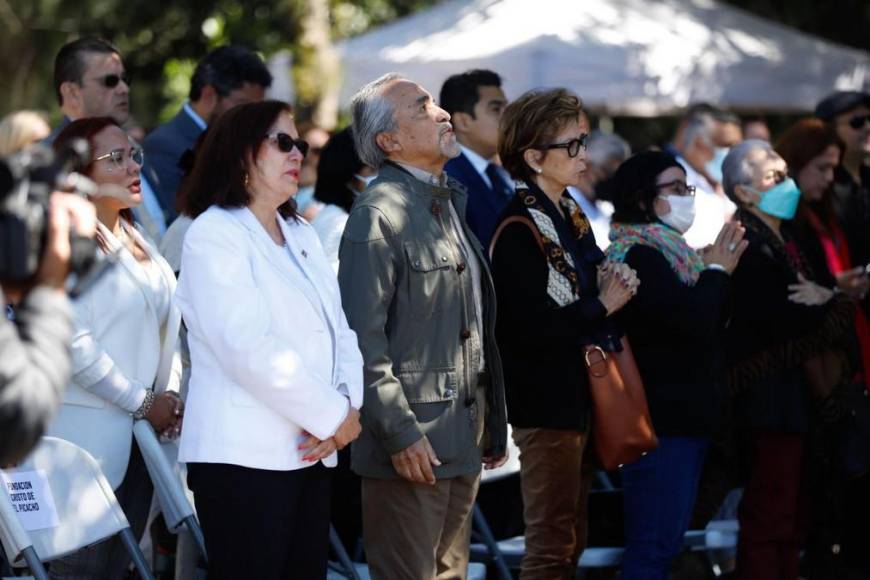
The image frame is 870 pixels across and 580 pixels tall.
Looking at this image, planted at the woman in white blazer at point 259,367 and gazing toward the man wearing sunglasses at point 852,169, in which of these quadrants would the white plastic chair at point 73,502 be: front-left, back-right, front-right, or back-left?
back-left

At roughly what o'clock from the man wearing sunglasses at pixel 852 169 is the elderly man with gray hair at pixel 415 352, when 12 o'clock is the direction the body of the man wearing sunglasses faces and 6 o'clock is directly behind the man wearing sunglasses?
The elderly man with gray hair is roughly at 2 o'clock from the man wearing sunglasses.

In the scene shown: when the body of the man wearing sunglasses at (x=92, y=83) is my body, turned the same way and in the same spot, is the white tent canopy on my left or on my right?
on my left

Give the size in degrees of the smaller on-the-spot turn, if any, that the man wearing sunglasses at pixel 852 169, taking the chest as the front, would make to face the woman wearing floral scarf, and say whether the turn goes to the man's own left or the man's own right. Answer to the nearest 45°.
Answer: approximately 45° to the man's own right

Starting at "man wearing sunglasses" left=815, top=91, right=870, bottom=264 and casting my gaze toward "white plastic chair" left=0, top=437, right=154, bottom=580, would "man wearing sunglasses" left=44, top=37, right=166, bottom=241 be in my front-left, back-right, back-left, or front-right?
front-right

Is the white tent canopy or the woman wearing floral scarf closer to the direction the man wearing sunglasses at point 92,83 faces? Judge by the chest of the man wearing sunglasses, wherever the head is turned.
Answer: the woman wearing floral scarf

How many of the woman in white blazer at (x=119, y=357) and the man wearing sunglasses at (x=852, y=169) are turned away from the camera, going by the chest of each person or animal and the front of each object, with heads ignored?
0

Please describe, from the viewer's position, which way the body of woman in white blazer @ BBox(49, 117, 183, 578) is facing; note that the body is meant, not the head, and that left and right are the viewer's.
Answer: facing the viewer and to the right of the viewer

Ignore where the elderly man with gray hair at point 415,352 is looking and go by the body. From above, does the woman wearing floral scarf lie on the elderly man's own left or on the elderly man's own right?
on the elderly man's own left

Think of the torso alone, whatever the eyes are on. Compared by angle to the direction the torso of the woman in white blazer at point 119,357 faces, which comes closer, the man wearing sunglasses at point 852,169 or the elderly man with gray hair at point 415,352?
the elderly man with gray hair
